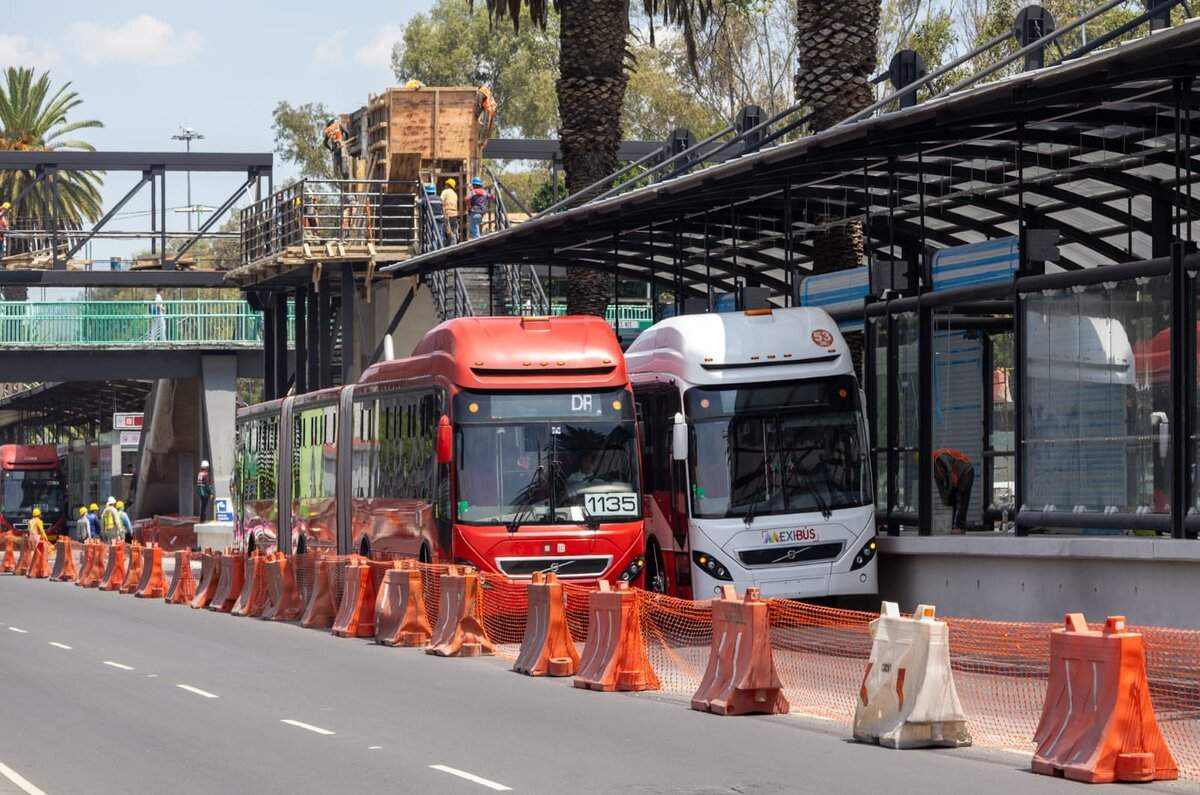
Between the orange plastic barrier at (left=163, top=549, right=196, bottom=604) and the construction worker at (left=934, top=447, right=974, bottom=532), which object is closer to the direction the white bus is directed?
the construction worker

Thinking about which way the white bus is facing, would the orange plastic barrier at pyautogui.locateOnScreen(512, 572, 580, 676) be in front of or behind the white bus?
in front

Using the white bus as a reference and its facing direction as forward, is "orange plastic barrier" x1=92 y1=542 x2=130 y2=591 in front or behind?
behind

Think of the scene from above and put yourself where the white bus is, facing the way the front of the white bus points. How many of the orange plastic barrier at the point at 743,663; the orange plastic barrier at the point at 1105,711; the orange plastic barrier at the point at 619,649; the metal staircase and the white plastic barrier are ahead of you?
4

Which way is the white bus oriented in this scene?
toward the camera

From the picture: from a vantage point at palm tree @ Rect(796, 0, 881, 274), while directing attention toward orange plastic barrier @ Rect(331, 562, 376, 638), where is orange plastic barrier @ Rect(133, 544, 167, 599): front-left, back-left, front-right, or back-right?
front-right

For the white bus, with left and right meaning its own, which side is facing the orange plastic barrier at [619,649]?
front

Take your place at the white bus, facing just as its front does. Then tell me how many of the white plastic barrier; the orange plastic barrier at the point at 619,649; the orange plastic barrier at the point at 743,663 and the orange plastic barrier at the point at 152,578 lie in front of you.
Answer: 3

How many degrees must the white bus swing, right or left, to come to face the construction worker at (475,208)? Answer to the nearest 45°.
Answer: approximately 180°

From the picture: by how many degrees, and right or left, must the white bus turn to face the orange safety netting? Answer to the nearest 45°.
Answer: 0° — it already faces it

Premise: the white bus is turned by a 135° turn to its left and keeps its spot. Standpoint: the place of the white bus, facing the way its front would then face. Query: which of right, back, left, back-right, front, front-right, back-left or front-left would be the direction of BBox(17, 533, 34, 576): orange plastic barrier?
left

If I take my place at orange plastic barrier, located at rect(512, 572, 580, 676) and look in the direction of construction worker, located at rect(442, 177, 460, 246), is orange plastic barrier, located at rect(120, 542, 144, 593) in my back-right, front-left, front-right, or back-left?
front-left

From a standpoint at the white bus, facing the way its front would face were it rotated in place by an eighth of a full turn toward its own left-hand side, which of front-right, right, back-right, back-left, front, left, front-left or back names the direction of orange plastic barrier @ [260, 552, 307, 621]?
back

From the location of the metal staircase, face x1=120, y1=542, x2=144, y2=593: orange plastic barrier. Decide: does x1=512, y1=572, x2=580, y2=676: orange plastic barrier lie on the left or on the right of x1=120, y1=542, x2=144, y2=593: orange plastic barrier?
left

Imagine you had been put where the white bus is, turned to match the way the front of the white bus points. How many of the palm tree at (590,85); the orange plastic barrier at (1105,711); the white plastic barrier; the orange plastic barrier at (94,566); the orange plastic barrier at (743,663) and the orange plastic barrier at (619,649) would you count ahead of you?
4

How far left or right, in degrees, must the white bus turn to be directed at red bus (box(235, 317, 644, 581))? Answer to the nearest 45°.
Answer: approximately 90° to its right

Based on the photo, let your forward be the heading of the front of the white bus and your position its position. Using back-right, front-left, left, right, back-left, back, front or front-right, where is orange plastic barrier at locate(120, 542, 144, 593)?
back-right

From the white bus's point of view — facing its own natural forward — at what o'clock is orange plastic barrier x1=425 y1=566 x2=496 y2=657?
The orange plastic barrier is roughly at 2 o'clock from the white bus.

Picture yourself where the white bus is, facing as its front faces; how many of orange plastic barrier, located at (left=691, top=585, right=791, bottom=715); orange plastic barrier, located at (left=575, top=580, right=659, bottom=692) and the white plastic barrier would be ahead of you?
3

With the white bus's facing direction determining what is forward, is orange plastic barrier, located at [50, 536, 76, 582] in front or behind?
behind

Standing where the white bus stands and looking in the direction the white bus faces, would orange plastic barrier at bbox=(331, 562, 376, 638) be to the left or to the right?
on its right
